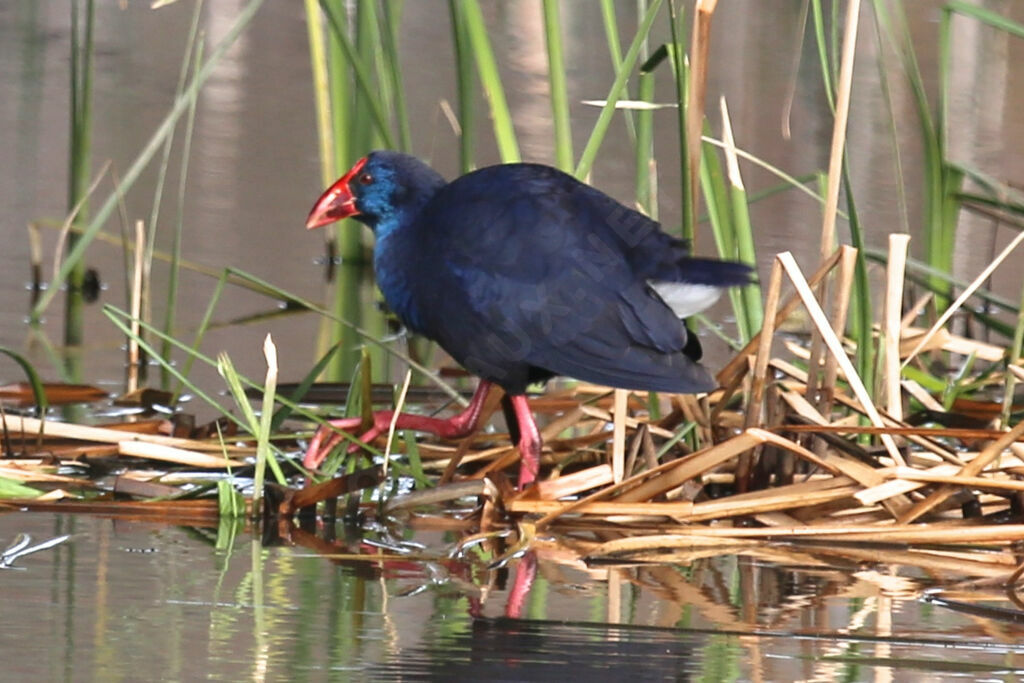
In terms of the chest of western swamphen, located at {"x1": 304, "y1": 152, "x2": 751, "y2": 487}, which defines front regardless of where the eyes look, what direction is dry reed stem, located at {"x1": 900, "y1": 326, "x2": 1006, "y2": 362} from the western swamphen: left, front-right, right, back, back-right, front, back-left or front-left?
back-right

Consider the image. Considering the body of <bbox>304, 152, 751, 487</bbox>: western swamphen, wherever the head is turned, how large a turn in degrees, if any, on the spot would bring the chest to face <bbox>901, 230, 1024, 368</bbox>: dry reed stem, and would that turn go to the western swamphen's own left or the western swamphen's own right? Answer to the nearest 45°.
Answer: approximately 180°

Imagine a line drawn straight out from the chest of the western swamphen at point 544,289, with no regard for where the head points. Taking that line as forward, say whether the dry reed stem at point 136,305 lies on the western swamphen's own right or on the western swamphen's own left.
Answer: on the western swamphen's own right

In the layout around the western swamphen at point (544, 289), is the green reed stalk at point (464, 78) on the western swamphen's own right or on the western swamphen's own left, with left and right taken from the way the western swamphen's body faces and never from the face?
on the western swamphen's own right

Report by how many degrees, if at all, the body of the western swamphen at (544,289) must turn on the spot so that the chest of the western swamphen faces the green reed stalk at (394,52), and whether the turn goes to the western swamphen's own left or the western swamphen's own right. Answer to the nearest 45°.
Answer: approximately 90° to the western swamphen's own right

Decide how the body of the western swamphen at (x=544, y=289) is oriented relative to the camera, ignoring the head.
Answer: to the viewer's left
